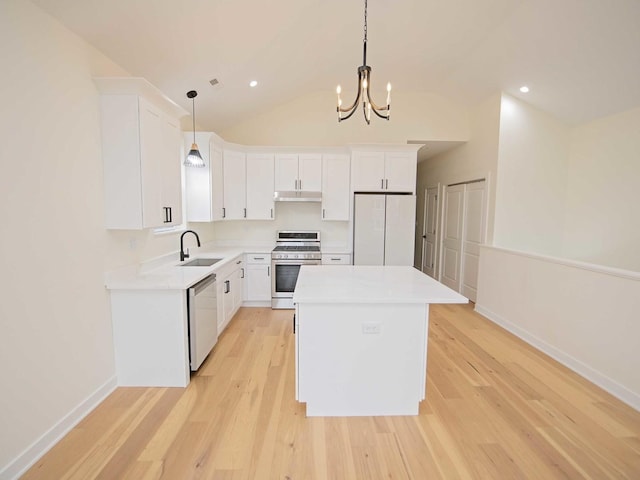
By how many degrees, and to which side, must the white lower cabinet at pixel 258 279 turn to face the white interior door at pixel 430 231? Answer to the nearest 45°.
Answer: approximately 90° to its left

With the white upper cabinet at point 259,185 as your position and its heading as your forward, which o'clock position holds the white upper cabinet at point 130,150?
the white upper cabinet at point 130,150 is roughly at 1 o'clock from the white upper cabinet at point 259,185.

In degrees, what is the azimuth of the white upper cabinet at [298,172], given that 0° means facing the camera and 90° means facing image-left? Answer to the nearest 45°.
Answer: approximately 0°

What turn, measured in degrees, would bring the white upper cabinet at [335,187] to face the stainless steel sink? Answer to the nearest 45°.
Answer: approximately 45° to its right

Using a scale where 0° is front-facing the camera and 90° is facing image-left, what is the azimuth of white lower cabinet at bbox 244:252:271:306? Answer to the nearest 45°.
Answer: approximately 0°

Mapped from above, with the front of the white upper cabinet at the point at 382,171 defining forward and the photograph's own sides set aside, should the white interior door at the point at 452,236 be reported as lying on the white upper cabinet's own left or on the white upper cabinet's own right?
on the white upper cabinet's own left

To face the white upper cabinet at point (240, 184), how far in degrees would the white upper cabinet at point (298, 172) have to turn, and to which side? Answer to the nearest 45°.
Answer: approximately 90° to its right

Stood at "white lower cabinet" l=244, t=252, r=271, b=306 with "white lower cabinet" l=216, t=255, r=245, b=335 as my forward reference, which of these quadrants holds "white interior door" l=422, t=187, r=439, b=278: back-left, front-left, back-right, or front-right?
back-left
